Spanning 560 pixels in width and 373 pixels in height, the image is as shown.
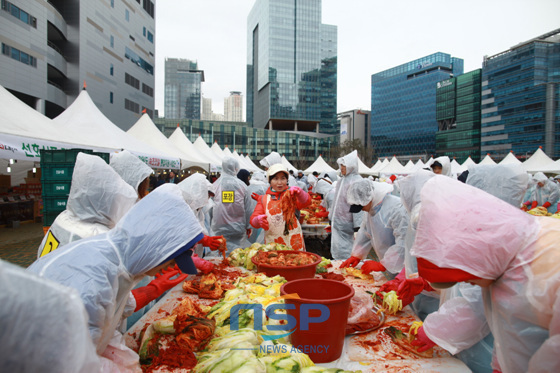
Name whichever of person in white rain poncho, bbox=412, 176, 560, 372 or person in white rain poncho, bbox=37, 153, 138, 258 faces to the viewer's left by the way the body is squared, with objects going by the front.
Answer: person in white rain poncho, bbox=412, 176, 560, 372

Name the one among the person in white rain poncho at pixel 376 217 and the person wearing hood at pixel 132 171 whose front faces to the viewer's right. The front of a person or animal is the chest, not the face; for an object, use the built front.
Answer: the person wearing hood

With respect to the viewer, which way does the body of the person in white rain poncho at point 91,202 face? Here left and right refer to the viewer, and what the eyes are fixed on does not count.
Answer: facing away from the viewer and to the right of the viewer

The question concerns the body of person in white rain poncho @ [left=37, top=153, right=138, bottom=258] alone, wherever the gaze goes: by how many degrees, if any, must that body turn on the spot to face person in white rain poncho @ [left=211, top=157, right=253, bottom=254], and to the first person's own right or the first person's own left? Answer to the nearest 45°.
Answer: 0° — they already face them

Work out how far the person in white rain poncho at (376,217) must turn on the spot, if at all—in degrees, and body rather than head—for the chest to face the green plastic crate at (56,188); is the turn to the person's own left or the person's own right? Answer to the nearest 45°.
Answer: approximately 45° to the person's own right

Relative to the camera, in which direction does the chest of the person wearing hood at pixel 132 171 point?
to the viewer's right

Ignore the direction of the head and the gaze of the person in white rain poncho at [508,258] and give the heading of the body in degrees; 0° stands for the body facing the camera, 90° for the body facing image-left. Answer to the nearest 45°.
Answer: approximately 90°

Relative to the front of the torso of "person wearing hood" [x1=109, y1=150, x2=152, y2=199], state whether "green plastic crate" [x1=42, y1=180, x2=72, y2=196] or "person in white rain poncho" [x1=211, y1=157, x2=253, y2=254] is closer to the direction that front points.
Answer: the person in white rain poncho
